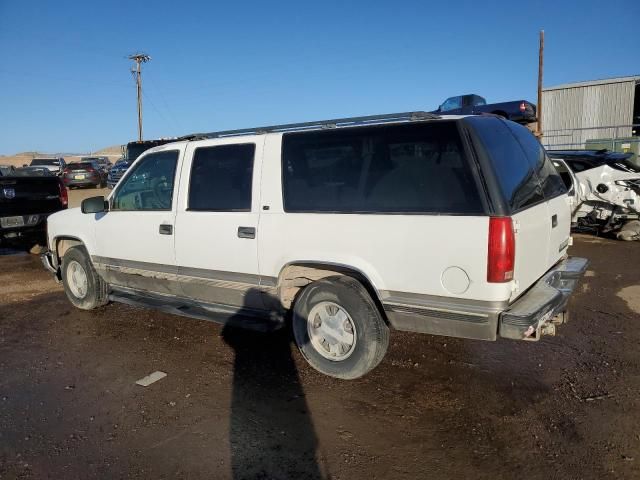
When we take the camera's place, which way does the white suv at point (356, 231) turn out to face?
facing away from the viewer and to the left of the viewer

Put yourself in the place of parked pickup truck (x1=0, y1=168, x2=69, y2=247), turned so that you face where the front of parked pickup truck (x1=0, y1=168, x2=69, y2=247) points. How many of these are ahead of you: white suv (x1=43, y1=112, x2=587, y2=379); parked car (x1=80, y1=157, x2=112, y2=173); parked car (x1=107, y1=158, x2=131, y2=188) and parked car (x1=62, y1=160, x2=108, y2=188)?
3

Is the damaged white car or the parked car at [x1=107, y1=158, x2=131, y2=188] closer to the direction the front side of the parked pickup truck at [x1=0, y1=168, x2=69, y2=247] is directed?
the parked car

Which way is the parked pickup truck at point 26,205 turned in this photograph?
away from the camera

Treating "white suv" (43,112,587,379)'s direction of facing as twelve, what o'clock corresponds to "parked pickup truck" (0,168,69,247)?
The parked pickup truck is roughly at 12 o'clock from the white suv.

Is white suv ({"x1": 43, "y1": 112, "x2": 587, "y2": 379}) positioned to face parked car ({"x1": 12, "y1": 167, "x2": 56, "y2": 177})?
yes

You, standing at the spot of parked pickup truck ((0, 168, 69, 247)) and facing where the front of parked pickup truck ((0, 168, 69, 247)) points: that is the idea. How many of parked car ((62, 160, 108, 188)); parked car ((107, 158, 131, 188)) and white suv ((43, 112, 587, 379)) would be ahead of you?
2
